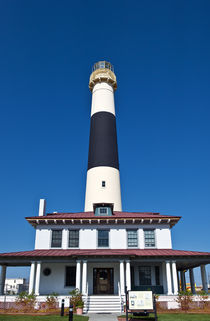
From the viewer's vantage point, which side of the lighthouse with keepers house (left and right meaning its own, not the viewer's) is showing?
front

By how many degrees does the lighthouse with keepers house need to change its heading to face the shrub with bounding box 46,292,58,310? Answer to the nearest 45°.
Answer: approximately 45° to its right

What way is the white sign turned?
toward the camera

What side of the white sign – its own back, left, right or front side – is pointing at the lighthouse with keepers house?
back

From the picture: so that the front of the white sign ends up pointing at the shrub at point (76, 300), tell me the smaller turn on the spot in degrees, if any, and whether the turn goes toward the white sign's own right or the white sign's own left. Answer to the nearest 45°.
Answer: approximately 135° to the white sign's own right

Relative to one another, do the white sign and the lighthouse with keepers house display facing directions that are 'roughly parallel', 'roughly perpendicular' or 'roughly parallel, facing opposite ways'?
roughly parallel

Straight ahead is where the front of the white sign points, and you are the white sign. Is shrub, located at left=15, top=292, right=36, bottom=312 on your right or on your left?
on your right

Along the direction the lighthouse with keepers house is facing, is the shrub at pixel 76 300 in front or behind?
in front

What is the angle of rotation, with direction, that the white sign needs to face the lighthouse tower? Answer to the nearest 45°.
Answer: approximately 180°

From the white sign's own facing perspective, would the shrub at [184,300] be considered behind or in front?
behind

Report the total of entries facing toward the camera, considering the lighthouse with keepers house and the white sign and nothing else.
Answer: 2
